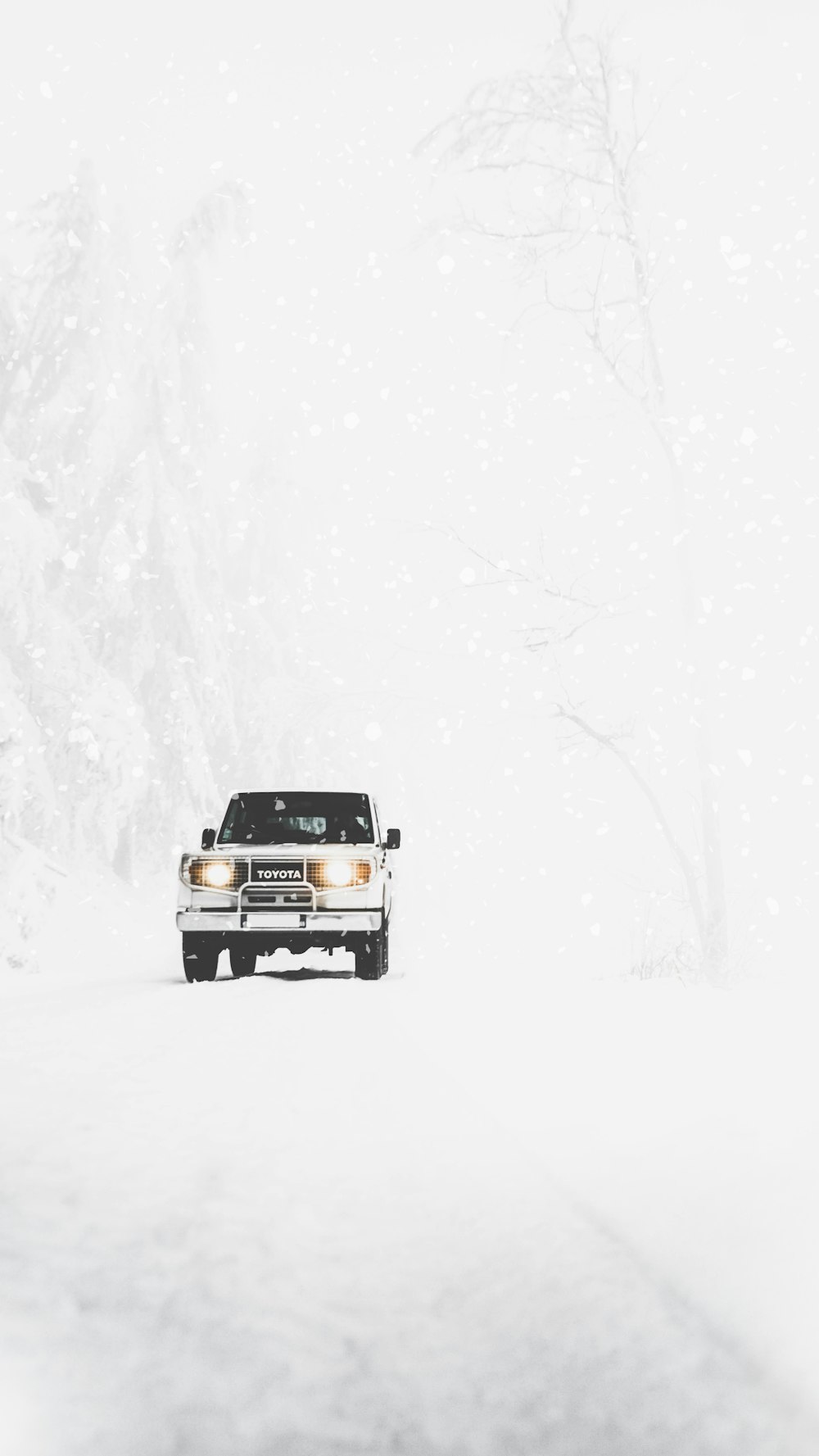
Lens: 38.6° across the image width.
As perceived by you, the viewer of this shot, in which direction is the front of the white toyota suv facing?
facing the viewer
